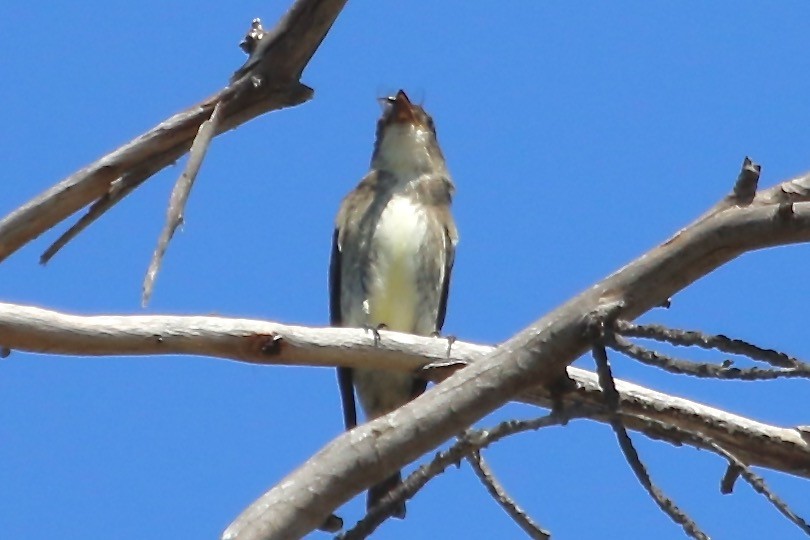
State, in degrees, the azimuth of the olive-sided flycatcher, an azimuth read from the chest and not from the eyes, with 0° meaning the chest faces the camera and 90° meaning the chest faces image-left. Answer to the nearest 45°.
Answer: approximately 0°

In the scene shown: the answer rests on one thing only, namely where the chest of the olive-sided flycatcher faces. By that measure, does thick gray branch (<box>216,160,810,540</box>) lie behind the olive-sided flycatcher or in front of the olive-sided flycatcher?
in front

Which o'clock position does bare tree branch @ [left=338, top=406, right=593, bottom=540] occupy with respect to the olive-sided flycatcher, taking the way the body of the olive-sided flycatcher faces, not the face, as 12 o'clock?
The bare tree branch is roughly at 12 o'clock from the olive-sided flycatcher.

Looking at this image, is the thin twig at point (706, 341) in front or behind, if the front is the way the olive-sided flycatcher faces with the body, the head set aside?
in front

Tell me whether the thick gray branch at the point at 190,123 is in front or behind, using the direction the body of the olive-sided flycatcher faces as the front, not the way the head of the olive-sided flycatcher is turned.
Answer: in front
